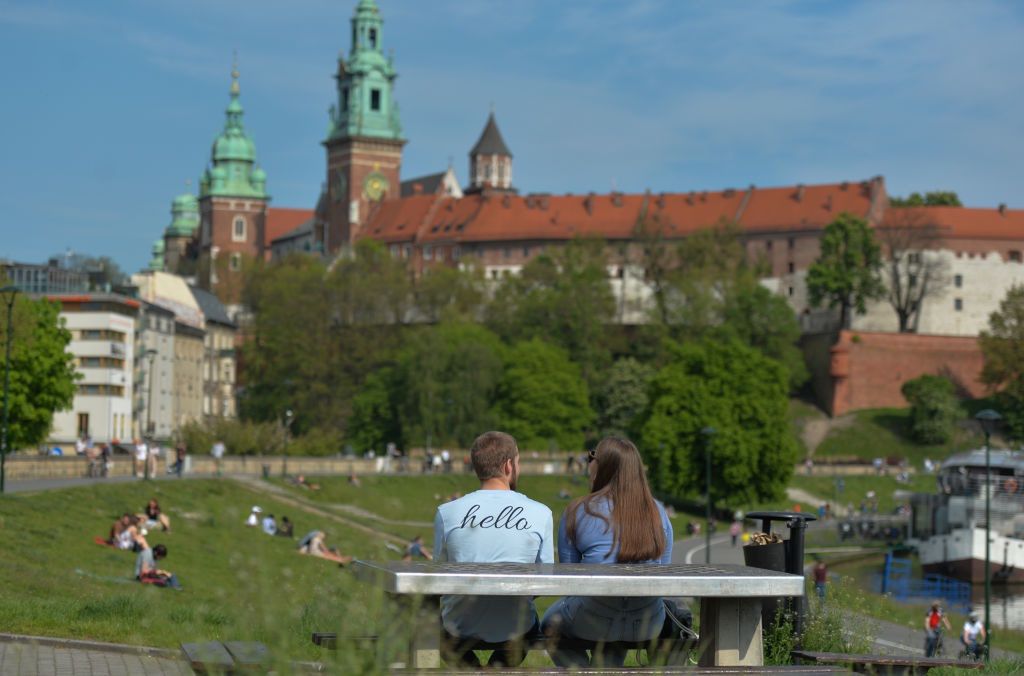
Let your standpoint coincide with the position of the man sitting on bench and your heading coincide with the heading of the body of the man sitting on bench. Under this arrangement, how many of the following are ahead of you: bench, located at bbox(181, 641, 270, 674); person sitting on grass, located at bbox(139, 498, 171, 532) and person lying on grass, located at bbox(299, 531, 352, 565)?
2

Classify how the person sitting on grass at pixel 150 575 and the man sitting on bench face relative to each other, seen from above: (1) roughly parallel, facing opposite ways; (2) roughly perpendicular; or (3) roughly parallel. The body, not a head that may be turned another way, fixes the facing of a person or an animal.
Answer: roughly perpendicular

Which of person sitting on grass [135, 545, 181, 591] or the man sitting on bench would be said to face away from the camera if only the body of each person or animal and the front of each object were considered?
the man sitting on bench

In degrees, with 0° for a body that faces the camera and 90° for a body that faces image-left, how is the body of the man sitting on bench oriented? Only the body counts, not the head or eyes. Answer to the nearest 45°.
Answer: approximately 180°

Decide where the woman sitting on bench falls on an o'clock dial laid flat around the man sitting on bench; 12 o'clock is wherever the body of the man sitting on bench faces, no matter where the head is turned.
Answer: The woman sitting on bench is roughly at 2 o'clock from the man sitting on bench.

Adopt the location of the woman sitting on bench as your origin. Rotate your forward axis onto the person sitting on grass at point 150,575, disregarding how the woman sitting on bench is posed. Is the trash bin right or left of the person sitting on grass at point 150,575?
right
